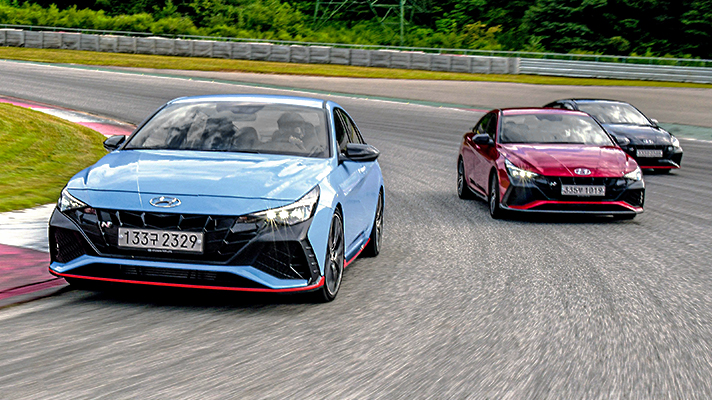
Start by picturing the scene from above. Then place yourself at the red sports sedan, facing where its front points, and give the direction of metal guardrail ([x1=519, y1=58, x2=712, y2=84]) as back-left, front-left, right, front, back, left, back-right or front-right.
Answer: back-left

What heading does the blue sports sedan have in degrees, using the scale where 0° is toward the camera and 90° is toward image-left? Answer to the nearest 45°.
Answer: approximately 45°

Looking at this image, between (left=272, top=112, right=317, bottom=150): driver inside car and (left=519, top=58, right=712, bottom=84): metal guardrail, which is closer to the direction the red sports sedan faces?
the driver inside car

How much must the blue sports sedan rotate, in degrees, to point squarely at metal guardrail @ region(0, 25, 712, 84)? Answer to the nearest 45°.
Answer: approximately 135° to its right

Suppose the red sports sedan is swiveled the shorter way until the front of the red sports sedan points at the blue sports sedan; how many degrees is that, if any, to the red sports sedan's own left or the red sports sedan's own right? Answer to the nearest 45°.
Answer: approximately 45° to the red sports sedan's own right

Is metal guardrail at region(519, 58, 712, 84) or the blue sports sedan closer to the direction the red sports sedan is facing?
the blue sports sedan

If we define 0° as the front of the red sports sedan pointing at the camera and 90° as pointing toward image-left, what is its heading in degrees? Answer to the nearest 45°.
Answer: approximately 315°

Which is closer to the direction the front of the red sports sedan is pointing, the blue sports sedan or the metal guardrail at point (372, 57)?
the blue sports sedan
